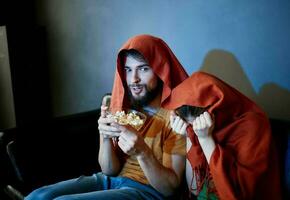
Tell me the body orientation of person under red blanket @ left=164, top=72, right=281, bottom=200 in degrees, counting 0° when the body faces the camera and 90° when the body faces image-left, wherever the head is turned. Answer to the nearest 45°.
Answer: approximately 45°

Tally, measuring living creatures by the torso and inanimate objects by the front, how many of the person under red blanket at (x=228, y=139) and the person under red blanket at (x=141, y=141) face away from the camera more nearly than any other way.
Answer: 0

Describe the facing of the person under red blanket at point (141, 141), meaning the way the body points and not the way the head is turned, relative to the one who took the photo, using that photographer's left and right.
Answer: facing the viewer and to the left of the viewer
